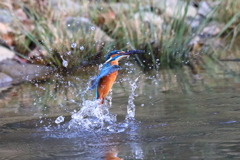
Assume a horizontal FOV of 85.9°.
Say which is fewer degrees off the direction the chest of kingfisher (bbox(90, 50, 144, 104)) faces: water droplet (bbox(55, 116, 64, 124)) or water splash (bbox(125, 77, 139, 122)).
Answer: the water splash

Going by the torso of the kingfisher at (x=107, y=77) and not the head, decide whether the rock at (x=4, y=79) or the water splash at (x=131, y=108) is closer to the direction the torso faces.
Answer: the water splash

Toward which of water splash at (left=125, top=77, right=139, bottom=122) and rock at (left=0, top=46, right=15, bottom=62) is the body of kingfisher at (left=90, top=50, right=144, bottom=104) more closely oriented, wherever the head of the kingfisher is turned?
the water splash
